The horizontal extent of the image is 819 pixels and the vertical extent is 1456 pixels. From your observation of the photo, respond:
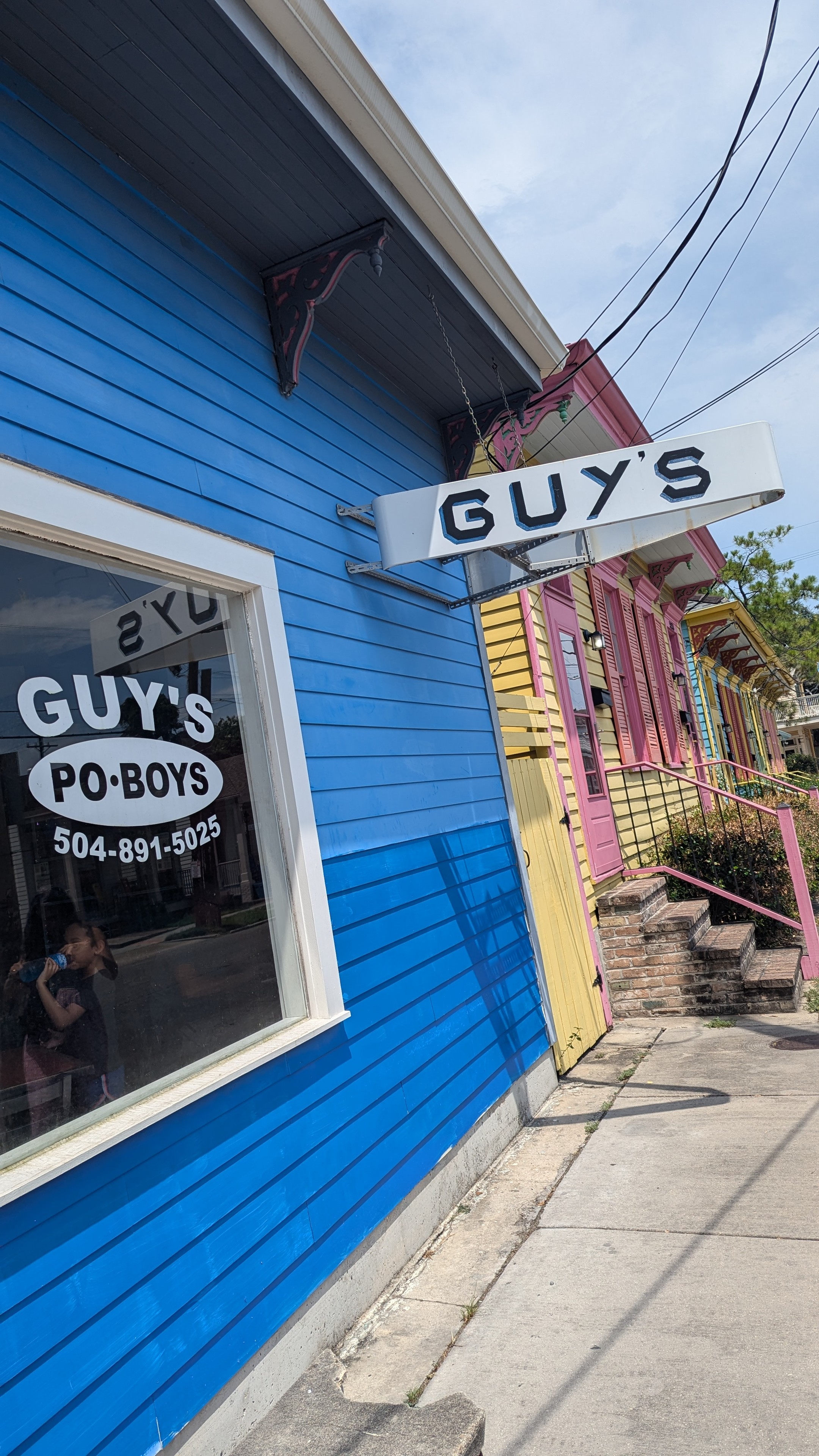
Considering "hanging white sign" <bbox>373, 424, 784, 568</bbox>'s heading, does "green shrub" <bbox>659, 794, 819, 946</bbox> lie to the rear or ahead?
to the rear

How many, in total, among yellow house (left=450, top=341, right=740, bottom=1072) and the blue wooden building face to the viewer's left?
0

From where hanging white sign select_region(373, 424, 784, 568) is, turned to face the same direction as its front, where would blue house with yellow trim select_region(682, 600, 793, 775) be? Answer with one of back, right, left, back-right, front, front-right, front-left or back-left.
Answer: back

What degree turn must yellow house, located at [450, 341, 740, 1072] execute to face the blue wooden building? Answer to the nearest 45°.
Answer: approximately 45° to its right

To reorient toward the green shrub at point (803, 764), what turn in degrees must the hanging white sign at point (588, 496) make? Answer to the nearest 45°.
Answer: approximately 180°

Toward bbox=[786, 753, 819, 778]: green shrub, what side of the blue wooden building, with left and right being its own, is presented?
left

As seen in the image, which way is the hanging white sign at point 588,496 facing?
toward the camera

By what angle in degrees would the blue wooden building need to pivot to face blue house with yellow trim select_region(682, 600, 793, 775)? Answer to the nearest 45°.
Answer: approximately 90° to its left

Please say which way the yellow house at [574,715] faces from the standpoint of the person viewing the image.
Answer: facing the viewer and to the right of the viewer

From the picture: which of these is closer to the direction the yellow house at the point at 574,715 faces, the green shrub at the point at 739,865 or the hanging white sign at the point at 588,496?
the green shrub

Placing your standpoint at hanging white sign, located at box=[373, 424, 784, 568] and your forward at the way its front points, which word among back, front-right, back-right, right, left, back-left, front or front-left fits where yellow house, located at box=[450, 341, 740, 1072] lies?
back

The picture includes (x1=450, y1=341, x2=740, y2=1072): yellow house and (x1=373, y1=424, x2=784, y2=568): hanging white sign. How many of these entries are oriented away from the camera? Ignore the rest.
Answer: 0
